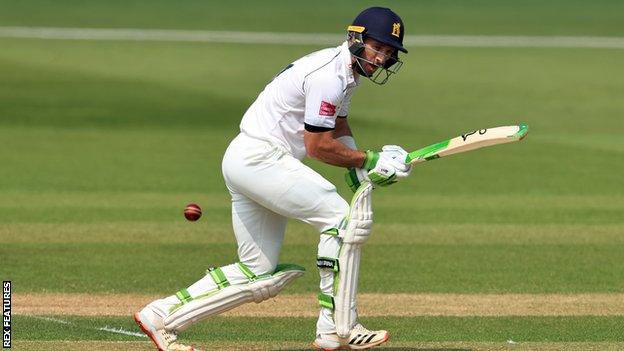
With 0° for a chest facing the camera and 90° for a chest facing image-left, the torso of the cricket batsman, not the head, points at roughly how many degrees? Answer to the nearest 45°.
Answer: approximately 270°
